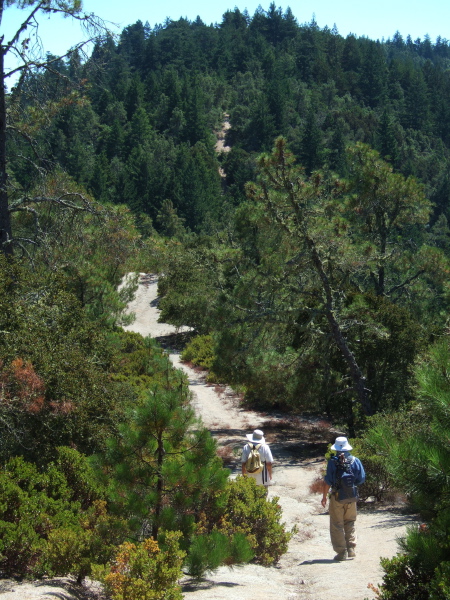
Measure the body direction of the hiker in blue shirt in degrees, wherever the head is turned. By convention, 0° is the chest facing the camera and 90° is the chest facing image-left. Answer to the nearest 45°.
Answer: approximately 180°

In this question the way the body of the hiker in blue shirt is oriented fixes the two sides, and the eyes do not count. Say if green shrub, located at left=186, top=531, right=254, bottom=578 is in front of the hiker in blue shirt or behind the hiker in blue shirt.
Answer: behind

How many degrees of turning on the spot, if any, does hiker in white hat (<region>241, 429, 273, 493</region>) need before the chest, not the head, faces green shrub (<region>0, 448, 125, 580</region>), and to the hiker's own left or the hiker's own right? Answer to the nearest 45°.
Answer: approximately 135° to the hiker's own left

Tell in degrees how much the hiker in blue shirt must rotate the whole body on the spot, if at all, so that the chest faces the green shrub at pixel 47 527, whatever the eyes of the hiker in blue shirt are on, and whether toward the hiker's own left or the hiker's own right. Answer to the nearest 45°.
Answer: approximately 135° to the hiker's own left

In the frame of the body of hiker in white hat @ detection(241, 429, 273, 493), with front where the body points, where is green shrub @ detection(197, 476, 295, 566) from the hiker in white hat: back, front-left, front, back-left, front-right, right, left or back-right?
back

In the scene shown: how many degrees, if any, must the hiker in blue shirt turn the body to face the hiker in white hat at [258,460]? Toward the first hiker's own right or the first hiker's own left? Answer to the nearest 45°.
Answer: approximately 45° to the first hiker's own left

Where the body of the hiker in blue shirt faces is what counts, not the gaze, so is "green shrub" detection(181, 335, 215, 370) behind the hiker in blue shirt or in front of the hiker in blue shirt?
in front

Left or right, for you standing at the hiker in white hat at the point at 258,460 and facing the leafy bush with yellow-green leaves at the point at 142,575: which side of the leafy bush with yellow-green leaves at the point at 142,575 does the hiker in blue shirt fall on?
left

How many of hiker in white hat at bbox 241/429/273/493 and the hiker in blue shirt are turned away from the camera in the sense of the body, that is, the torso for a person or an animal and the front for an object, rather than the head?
2

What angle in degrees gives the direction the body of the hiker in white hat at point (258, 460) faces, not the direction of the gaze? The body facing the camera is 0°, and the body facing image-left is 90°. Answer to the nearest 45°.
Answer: approximately 180°

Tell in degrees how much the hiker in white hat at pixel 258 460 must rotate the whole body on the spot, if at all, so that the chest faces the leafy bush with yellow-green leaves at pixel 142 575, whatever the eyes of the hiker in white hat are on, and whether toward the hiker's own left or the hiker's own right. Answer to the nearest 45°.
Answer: approximately 180°
